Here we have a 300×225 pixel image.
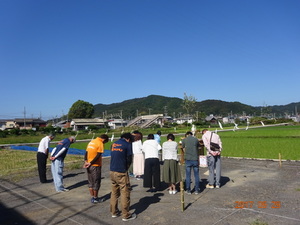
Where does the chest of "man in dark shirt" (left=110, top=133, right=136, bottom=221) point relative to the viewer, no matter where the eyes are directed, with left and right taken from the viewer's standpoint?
facing away from the viewer and to the right of the viewer

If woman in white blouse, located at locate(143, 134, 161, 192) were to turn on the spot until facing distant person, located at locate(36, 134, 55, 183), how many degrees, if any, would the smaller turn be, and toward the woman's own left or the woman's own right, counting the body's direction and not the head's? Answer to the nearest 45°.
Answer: approximately 90° to the woman's own left

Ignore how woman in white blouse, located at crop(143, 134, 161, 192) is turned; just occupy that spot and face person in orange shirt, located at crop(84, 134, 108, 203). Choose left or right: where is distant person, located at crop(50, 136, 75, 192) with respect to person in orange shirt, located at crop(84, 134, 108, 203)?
right

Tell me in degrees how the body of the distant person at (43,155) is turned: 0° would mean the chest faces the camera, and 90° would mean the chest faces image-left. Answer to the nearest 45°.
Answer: approximately 270°

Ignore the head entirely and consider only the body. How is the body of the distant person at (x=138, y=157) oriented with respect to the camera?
away from the camera

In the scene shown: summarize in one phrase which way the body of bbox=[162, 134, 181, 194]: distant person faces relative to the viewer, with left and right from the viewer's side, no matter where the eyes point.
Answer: facing away from the viewer

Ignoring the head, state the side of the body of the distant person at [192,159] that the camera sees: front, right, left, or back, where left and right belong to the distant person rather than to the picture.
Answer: back

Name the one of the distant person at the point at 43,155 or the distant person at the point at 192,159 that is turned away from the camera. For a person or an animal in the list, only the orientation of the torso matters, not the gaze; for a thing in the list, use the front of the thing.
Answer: the distant person at the point at 192,159

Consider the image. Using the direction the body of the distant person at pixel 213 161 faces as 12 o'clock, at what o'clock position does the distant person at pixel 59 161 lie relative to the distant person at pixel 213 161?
the distant person at pixel 59 161 is roughly at 10 o'clock from the distant person at pixel 213 161.

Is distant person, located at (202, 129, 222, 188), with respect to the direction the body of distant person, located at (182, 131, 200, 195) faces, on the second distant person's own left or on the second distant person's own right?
on the second distant person's own right

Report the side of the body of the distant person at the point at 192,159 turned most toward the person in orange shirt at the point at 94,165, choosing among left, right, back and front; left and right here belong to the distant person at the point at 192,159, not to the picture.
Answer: left

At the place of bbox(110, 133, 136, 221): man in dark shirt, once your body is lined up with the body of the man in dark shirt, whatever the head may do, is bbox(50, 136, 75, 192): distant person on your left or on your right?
on your left

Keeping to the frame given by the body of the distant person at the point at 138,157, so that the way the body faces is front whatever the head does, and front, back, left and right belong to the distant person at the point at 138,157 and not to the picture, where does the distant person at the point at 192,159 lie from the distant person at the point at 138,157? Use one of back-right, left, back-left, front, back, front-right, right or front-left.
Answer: back-right
